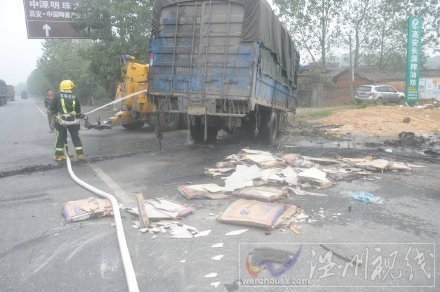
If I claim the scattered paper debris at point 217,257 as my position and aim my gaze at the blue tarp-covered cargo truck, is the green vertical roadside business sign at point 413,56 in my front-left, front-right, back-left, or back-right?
front-right

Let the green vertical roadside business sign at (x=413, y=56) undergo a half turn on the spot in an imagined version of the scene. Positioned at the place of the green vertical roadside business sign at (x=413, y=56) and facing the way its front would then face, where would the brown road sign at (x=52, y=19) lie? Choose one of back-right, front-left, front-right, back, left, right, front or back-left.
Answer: back-left

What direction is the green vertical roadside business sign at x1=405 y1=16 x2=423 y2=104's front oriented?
toward the camera

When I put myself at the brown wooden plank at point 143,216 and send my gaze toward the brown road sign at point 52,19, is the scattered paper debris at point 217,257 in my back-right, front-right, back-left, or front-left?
back-right

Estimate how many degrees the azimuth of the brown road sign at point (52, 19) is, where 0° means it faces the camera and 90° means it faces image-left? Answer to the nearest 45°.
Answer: approximately 0°

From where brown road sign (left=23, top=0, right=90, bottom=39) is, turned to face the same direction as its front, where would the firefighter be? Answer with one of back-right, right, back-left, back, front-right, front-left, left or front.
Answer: front

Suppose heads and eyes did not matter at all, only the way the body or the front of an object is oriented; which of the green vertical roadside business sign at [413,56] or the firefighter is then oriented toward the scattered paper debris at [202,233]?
the green vertical roadside business sign
